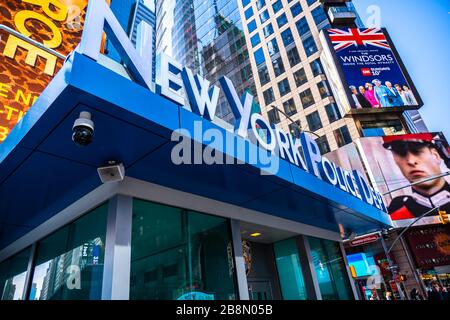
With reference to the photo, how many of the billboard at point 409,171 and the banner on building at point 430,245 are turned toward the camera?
2

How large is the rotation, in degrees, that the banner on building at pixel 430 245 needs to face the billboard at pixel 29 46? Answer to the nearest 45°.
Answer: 0° — it already faces it

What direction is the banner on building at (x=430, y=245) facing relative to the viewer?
toward the camera

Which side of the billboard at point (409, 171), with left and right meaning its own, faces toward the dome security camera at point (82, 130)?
front

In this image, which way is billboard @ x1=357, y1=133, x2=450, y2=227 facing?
toward the camera

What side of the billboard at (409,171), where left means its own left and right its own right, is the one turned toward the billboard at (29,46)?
right

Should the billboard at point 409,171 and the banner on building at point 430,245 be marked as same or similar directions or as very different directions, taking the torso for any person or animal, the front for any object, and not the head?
same or similar directions

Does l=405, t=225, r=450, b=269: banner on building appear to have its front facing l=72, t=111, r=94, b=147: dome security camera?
yes
